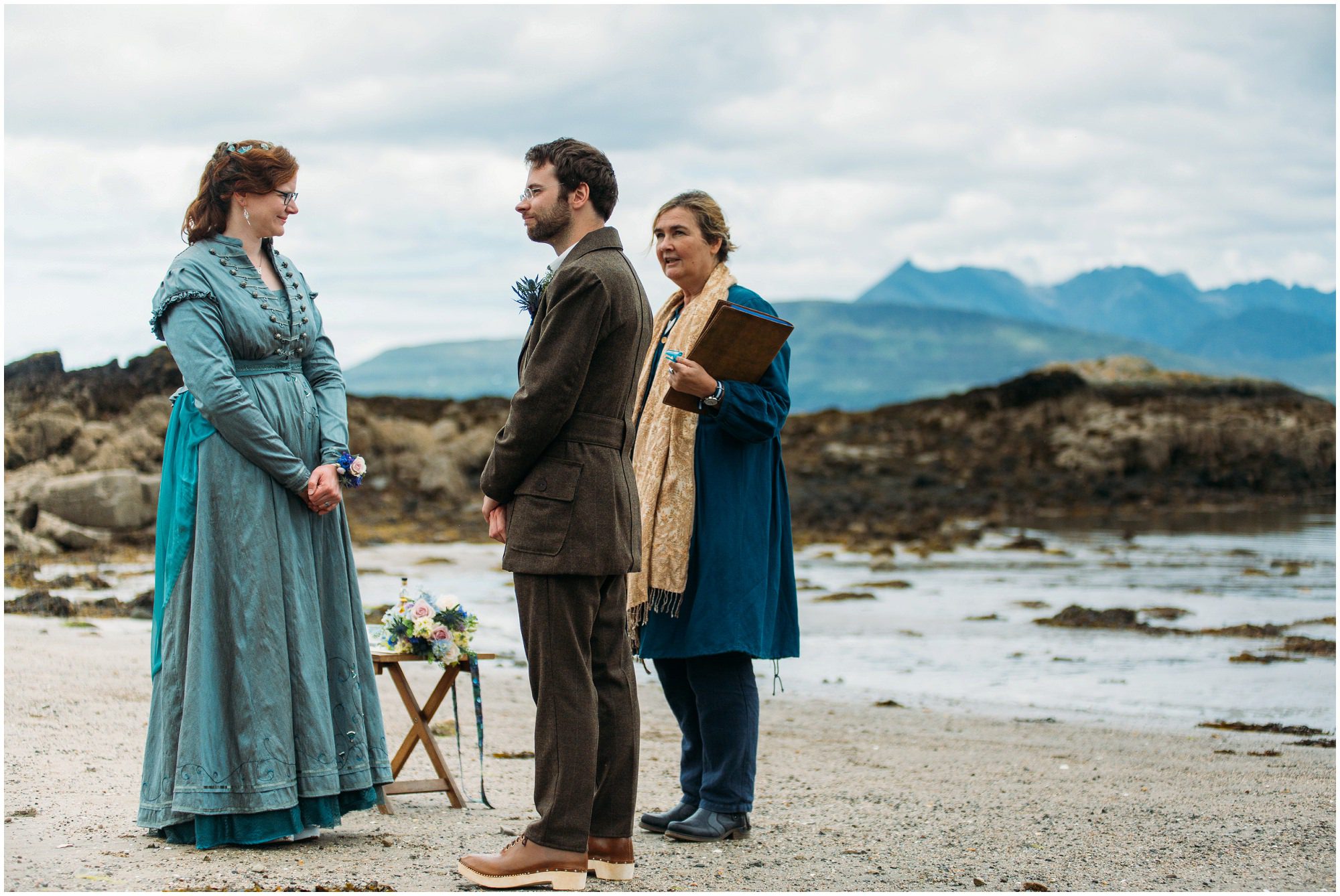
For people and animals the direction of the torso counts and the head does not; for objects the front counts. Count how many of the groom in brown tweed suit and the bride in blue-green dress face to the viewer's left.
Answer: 1

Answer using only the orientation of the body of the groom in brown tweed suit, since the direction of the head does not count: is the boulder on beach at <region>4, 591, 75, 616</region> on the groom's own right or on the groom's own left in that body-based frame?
on the groom's own right

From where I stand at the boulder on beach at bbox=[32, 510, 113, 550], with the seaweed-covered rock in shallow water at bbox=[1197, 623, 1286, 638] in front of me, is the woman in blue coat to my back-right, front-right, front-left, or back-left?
front-right

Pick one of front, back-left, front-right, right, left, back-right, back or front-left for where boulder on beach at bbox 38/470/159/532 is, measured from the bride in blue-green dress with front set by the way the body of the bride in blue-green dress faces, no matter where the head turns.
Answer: back-left

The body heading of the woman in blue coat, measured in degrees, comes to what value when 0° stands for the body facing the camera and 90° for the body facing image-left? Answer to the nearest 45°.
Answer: approximately 45°

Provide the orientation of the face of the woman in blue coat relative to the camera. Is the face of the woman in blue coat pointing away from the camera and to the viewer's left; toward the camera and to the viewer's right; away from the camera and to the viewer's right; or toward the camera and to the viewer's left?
toward the camera and to the viewer's left

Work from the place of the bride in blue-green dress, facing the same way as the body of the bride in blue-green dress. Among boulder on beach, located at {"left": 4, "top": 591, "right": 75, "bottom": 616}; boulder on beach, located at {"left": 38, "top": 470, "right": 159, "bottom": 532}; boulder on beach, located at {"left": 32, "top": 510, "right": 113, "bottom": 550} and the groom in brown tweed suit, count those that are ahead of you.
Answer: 1

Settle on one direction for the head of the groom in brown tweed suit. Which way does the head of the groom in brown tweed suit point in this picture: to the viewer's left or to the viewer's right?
to the viewer's left

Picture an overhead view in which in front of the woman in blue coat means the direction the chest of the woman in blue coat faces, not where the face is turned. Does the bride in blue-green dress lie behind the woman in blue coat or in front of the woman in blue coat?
in front

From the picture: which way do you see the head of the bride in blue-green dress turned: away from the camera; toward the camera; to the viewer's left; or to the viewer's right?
to the viewer's right

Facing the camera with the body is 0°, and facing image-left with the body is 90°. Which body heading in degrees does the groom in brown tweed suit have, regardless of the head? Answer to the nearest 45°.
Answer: approximately 90°
